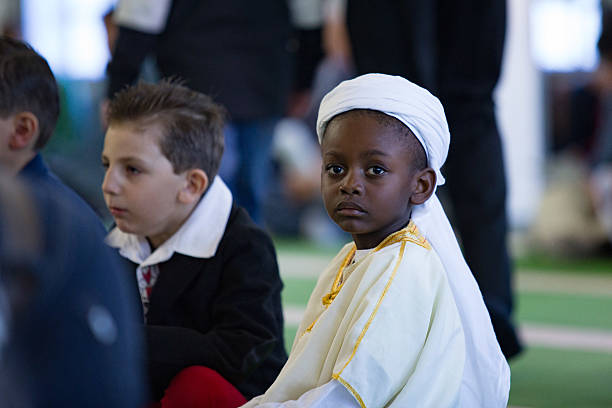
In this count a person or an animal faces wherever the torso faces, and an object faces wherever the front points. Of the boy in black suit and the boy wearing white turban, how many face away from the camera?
0

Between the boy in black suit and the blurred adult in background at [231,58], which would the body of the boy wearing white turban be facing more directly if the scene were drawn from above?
the boy in black suit

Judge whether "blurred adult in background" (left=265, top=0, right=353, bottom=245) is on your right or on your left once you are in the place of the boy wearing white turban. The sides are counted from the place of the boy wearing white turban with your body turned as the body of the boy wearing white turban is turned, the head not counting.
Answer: on your right

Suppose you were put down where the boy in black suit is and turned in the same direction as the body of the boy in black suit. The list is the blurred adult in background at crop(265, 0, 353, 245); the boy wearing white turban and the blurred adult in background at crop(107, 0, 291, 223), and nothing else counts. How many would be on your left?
1

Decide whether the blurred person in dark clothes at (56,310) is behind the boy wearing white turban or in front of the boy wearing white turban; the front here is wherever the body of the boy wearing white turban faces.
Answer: in front

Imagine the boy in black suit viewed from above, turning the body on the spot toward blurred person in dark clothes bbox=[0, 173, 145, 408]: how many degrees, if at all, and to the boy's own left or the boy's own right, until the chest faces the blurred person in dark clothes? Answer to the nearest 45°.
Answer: approximately 45° to the boy's own left

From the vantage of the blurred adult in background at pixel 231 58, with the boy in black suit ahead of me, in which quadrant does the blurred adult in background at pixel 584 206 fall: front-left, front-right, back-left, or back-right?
back-left

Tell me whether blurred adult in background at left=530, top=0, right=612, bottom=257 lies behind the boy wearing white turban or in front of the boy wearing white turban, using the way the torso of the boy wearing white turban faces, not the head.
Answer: behind

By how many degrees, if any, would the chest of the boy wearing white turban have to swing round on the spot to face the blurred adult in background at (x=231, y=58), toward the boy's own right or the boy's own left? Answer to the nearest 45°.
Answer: approximately 135° to the boy's own right

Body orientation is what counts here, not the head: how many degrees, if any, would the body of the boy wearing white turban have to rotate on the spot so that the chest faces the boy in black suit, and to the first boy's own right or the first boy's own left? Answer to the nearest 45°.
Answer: approximately 90° to the first boy's own right

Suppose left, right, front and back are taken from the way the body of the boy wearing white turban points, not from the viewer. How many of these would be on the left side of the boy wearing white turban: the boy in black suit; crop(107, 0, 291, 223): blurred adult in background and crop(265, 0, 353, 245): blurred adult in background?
0

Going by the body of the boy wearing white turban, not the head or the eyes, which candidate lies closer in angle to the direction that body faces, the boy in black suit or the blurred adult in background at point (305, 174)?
the boy in black suit

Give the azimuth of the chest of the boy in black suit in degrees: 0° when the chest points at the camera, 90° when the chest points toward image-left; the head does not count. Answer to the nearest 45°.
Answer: approximately 45°

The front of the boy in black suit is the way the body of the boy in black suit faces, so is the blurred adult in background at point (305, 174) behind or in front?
behind
